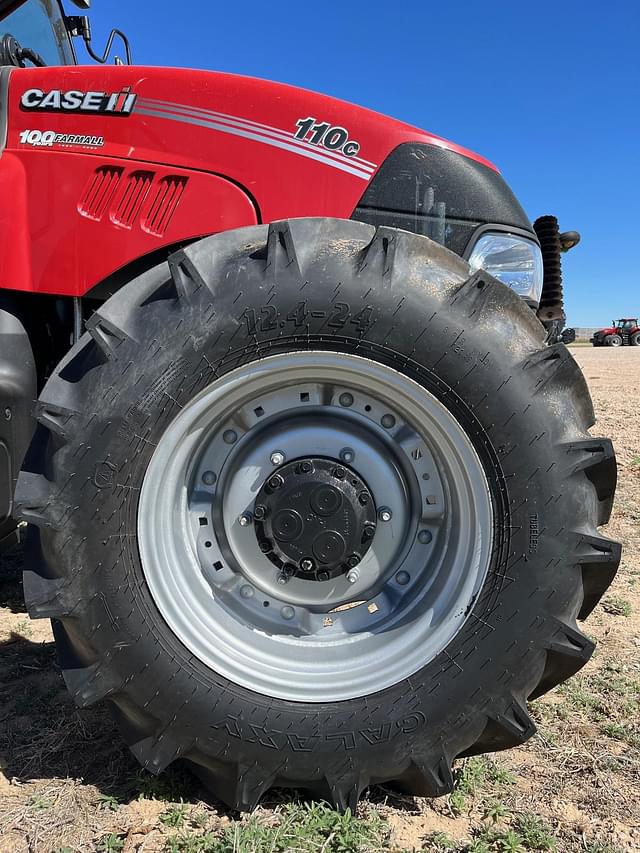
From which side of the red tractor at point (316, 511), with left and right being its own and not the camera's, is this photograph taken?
right

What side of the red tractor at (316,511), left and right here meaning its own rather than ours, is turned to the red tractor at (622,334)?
left
